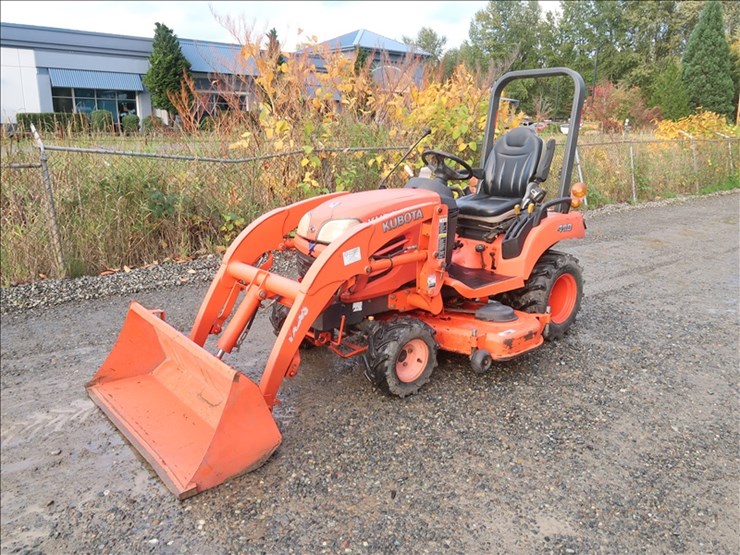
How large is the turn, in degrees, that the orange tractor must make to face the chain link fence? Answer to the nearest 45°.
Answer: approximately 90° to its right

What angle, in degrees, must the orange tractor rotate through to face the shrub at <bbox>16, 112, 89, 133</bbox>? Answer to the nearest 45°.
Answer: approximately 90° to its right

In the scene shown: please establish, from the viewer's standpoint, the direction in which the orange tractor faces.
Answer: facing the viewer and to the left of the viewer

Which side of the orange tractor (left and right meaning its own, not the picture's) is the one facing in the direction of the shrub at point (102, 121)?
right

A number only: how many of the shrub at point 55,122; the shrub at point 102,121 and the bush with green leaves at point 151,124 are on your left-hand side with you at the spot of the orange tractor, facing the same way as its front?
0

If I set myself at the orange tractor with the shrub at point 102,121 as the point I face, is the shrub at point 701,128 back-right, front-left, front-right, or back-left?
front-right

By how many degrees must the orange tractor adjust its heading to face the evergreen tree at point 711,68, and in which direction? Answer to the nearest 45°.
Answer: approximately 180°

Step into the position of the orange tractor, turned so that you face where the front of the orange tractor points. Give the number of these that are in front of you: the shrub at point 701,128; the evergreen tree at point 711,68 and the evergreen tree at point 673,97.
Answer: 0

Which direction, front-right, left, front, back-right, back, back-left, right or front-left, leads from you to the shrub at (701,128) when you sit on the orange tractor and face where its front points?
back

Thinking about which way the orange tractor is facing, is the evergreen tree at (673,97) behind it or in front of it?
behind

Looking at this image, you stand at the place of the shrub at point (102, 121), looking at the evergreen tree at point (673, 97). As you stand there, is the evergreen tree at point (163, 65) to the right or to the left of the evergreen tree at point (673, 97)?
left

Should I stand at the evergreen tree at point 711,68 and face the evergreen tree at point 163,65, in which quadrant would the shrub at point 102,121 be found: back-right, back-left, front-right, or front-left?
front-left

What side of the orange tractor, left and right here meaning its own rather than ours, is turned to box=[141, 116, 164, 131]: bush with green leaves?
right
